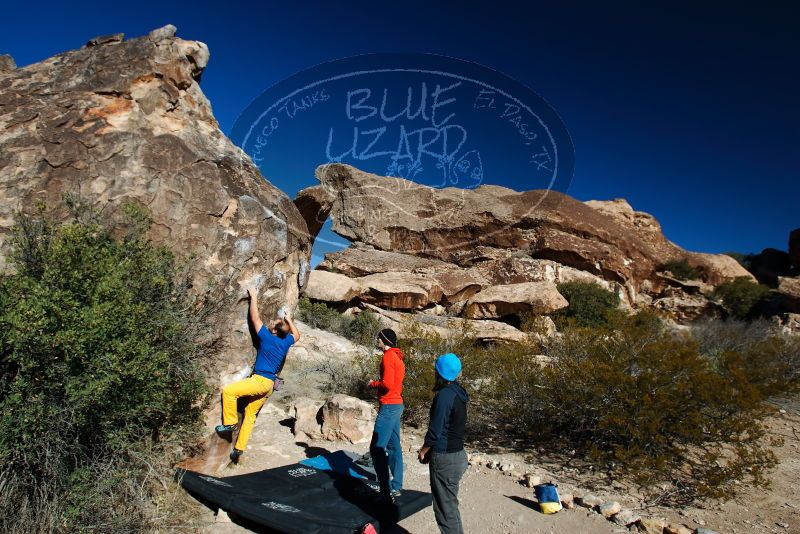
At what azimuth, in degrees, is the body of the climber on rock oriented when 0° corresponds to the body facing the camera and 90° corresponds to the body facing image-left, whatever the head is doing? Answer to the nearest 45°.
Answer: approximately 135°

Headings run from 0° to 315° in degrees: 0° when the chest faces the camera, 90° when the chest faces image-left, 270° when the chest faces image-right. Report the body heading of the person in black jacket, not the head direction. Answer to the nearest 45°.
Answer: approximately 135°

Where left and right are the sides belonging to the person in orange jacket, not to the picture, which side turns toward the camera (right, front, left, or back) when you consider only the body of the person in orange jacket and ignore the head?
left

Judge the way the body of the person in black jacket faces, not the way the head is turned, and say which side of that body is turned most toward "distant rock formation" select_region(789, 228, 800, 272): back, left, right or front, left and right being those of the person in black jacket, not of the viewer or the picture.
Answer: right

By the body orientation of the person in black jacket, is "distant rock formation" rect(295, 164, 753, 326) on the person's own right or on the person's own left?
on the person's own right

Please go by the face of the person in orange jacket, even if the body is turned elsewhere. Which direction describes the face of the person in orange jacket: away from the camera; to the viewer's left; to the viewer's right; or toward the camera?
to the viewer's left

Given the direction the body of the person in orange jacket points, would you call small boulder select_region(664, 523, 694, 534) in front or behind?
behind
